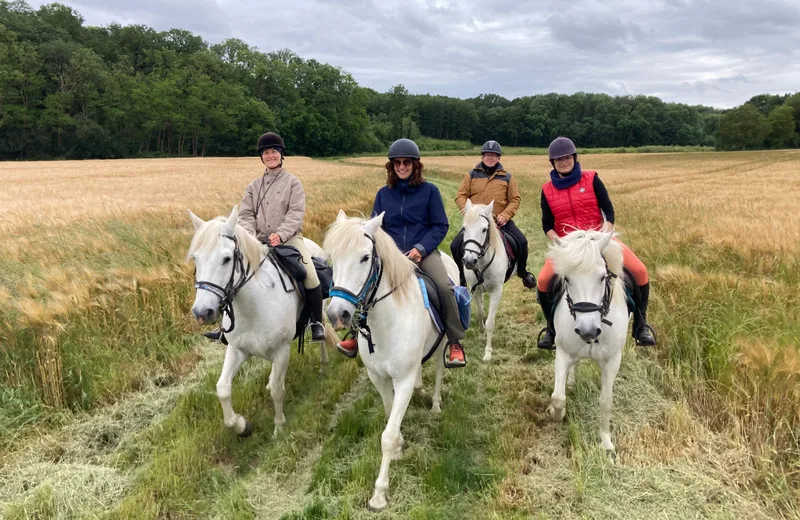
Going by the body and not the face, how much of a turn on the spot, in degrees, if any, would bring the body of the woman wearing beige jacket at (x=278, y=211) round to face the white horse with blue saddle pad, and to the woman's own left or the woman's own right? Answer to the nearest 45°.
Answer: approximately 45° to the woman's own left

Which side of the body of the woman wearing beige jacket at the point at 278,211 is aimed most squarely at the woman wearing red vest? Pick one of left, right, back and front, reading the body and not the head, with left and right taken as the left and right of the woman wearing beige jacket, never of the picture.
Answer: left

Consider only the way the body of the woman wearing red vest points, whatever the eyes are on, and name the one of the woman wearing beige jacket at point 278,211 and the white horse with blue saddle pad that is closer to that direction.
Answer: the white horse with blue saddle pad

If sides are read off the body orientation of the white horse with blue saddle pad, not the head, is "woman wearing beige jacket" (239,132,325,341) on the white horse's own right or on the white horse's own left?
on the white horse's own right

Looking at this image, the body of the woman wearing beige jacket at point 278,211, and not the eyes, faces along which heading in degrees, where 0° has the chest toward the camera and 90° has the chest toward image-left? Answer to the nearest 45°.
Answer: approximately 45°

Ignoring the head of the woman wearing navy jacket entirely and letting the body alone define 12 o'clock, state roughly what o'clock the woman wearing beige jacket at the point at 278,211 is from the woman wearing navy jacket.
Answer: The woman wearing beige jacket is roughly at 4 o'clock from the woman wearing navy jacket.

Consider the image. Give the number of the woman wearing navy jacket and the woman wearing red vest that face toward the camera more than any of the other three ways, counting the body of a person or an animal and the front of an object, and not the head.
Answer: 2

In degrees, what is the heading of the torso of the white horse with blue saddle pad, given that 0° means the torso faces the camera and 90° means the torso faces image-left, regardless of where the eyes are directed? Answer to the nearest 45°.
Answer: approximately 45°
